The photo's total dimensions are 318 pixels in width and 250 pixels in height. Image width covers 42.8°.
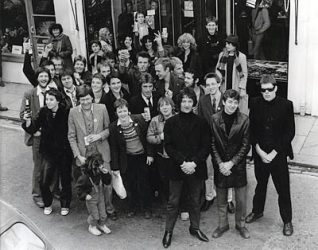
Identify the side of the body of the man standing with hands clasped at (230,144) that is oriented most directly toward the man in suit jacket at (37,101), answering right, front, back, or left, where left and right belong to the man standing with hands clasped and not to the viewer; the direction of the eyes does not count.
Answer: right

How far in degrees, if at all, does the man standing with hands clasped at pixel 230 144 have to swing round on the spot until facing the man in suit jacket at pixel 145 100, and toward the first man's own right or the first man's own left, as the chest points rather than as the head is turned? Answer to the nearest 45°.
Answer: approximately 135° to the first man's own right

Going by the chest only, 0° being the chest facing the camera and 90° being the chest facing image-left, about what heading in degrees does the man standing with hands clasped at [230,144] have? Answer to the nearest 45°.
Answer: approximately 0°

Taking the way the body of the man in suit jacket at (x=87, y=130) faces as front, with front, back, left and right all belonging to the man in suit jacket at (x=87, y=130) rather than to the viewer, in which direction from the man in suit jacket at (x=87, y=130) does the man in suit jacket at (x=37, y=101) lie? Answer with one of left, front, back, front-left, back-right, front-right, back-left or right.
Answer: back-right

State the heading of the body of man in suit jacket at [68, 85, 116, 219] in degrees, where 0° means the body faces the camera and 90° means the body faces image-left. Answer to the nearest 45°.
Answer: approximately 0°

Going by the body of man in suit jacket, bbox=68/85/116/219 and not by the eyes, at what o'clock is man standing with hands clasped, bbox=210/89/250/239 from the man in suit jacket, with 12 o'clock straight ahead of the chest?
The man standing with hands clasped is roughly at 10 o'clock from the man in suit jacket.

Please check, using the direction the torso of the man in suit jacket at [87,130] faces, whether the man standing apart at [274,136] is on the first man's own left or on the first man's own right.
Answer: on the first man's own left

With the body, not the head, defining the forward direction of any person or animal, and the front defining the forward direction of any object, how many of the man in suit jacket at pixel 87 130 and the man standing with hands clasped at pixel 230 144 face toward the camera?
2

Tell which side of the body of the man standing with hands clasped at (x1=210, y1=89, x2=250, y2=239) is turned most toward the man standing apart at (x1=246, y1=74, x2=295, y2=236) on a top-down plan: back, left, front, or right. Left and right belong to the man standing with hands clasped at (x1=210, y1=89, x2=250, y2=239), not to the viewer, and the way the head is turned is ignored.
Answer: left

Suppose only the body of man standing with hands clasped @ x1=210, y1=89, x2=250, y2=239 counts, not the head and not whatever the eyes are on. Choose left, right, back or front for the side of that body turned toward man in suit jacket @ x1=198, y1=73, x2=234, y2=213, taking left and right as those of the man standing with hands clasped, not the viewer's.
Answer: back

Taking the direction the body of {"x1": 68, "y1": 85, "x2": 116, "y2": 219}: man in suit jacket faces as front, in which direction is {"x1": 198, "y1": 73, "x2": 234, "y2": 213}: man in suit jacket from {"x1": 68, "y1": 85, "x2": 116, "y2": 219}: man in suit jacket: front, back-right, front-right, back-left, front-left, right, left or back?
left
